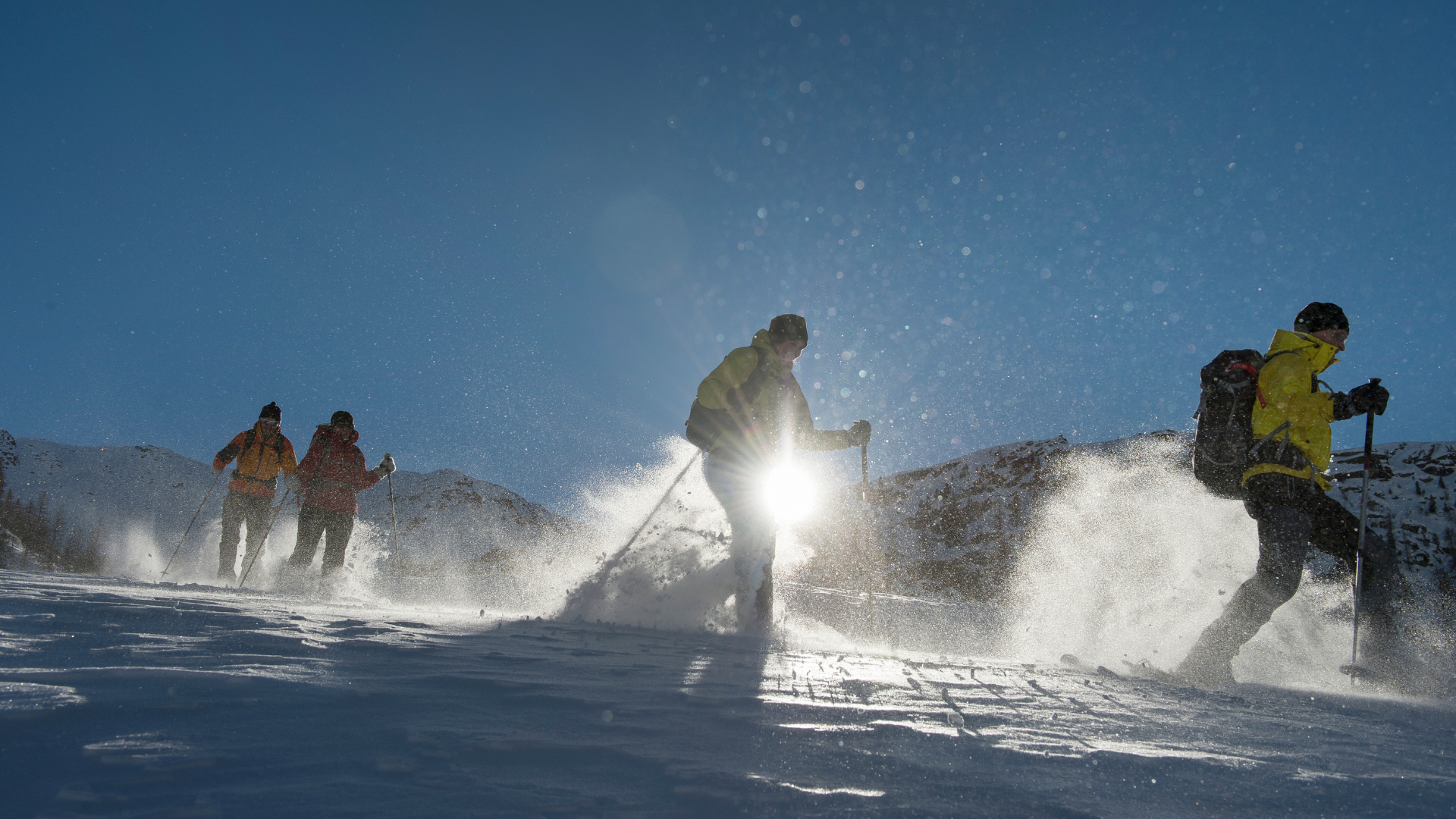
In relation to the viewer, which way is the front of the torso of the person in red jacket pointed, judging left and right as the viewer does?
facing the viewer and to the right of the viewer

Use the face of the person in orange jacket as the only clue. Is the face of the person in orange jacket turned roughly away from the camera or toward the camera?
toward the camera

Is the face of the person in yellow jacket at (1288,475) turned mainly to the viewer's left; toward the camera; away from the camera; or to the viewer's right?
to the viewer's right

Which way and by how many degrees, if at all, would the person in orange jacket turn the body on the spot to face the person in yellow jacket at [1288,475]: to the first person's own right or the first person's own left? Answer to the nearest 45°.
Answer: approximately 45° to the first person's own left

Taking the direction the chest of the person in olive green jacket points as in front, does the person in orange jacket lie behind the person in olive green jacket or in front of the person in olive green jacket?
behind

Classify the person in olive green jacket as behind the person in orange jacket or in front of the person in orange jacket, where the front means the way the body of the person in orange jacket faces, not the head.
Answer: in front

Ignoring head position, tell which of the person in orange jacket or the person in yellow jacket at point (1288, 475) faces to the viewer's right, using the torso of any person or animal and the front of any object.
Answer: the person in yellow jacket

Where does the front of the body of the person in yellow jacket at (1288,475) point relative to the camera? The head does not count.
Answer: to the viewer's right

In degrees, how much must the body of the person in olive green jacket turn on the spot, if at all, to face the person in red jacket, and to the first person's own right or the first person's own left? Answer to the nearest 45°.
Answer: approximately 180°

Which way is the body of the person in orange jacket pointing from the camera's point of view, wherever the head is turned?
toward the camera

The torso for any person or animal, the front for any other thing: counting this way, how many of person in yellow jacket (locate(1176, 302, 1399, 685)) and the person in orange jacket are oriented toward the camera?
1
